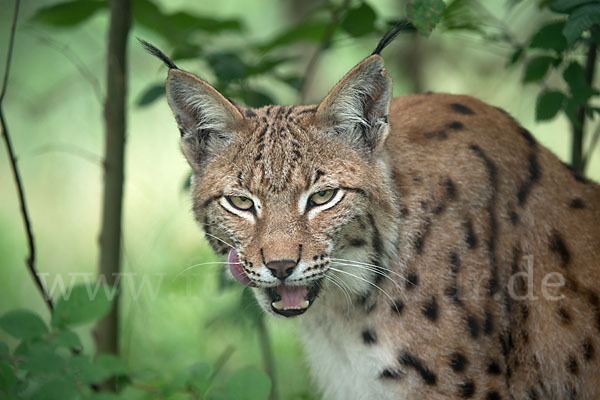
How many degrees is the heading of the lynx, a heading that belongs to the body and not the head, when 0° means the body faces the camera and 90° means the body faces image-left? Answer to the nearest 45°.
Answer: approximately 45°

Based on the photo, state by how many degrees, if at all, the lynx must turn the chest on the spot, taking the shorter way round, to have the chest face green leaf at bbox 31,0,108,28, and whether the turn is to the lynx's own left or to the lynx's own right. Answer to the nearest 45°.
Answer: approximately 45° to the lynx's own right

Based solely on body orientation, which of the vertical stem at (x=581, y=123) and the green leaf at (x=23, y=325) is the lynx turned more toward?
the green leaf

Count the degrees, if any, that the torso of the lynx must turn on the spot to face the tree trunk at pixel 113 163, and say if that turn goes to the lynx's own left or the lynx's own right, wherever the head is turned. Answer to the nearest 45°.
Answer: approximately 45° to the lynx's own right
